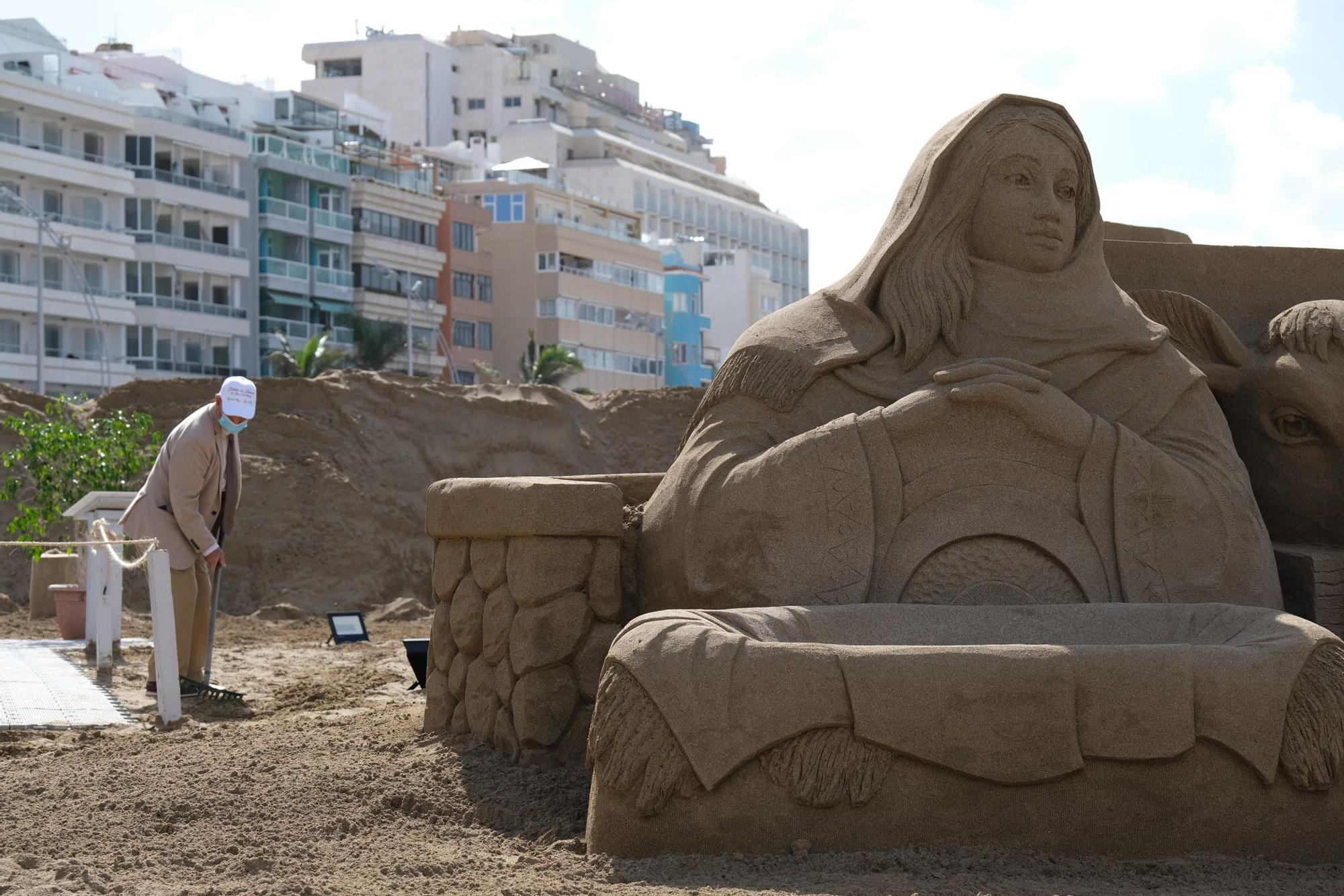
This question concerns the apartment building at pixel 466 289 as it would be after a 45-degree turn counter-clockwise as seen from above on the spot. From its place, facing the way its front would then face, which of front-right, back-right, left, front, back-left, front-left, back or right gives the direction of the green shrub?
right

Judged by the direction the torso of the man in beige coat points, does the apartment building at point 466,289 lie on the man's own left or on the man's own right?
on the man's own left

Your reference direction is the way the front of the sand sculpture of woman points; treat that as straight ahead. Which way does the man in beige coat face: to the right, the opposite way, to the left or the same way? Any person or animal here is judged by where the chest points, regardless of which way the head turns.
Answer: to the left

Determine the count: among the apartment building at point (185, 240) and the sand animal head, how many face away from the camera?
0

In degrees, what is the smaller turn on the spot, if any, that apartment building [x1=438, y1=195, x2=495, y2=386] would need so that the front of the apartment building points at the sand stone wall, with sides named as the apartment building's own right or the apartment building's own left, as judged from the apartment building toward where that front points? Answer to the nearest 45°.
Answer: approximately 45° to the apartment building's own right

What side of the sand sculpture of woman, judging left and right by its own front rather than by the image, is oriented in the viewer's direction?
front

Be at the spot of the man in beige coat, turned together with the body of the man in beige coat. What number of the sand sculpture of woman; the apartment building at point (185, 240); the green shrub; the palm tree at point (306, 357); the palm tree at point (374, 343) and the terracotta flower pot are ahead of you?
1

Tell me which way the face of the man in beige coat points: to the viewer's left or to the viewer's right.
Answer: to the viewer's right

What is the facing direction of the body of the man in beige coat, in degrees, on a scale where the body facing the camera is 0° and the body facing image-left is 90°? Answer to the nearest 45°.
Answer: approximately 315°

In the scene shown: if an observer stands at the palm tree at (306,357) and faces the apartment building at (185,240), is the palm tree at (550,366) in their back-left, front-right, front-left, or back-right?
back-right

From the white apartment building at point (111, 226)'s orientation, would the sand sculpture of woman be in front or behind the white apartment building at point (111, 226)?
in front

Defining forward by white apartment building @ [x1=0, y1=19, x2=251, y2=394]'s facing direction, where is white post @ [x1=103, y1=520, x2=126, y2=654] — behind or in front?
in front
